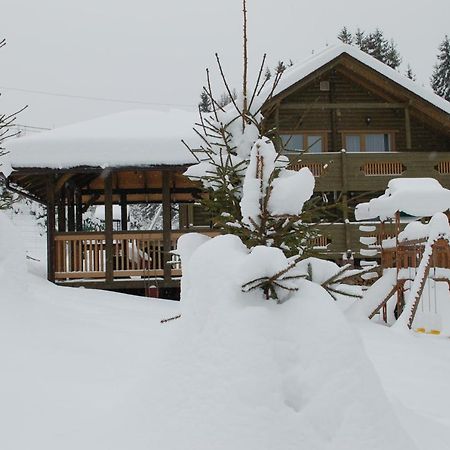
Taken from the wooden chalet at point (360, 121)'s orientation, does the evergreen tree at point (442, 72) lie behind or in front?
behind

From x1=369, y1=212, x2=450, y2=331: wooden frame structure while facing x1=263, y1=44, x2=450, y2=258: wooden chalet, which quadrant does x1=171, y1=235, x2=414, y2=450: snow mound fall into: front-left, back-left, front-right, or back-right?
back-left

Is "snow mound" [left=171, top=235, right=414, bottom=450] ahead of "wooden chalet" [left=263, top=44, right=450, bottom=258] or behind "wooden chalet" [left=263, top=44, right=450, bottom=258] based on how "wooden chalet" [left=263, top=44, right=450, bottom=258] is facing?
ahead

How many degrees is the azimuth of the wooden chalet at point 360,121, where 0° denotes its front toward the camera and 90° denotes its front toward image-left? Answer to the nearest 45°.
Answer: approximately 0°

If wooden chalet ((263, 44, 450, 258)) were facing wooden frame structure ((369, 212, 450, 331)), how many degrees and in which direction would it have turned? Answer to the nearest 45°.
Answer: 0° — it already faces it

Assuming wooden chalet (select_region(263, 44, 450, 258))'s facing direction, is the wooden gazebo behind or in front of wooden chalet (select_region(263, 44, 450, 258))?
in front
